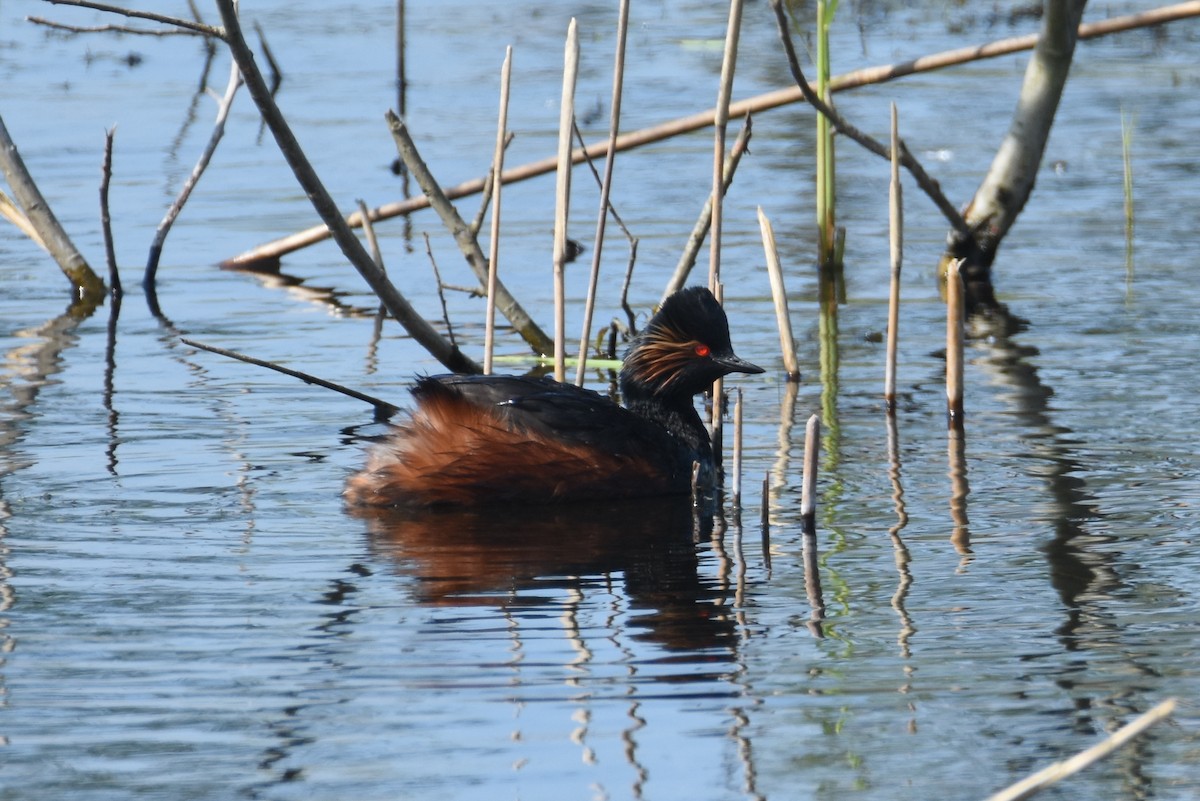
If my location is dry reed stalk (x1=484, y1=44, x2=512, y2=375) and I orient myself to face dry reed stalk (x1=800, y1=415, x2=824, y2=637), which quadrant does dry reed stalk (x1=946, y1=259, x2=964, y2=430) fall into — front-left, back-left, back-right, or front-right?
front-left

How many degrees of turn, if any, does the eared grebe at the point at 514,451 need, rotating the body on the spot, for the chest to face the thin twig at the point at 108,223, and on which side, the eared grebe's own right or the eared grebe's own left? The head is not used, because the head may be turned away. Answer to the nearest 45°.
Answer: approximately 135° to the eared grebe's own left

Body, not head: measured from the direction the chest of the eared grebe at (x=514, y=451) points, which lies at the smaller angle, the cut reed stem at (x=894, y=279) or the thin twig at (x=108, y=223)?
the cut reed stem

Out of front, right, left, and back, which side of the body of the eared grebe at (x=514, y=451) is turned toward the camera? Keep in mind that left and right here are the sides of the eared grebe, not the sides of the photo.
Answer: right

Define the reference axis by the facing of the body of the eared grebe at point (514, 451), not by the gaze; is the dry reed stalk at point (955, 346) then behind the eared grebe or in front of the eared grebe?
in front

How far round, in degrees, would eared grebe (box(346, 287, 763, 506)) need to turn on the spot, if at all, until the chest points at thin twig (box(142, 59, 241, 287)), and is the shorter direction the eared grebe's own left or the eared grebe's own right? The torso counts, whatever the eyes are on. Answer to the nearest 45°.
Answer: approximately 135° to the eared grebe's own left

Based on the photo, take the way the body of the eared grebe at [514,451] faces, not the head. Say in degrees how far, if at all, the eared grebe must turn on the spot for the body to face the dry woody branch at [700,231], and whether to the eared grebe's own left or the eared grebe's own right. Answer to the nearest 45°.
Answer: approximately 45° to the eared grebe's own left

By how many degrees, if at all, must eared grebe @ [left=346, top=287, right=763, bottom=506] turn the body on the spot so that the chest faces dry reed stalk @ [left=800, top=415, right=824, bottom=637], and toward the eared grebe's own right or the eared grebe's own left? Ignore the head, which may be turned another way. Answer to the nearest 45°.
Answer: approximately 45° to the eared grebe's own right

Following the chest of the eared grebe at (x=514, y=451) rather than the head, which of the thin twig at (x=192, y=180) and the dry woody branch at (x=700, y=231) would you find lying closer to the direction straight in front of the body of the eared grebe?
the dry woody branch

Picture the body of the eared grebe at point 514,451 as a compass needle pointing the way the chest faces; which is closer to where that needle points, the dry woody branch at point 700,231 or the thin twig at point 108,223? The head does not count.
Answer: the dry woody branch
